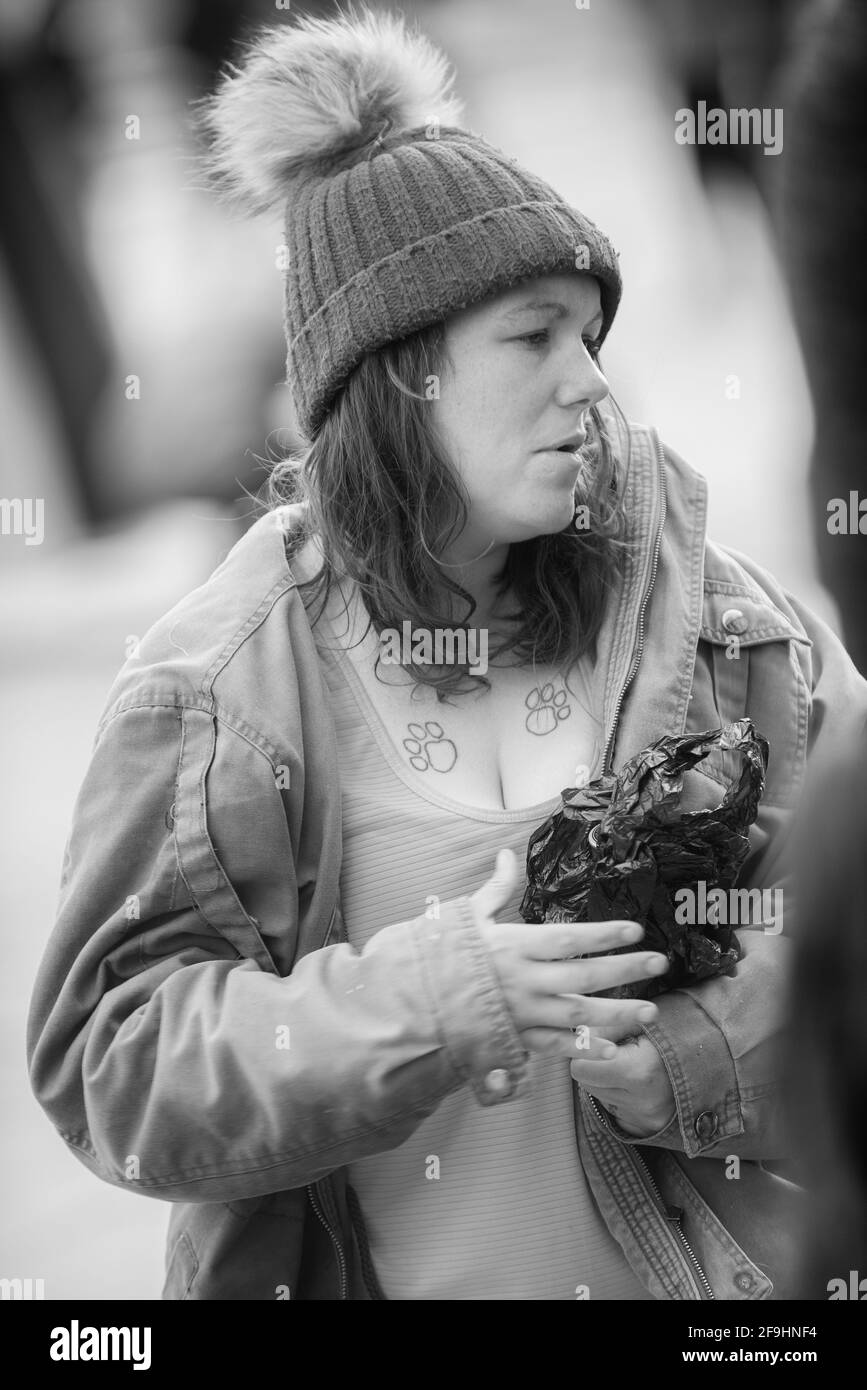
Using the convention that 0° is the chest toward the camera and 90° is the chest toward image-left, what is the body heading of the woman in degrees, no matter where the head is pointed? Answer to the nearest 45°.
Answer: approximately 315°
